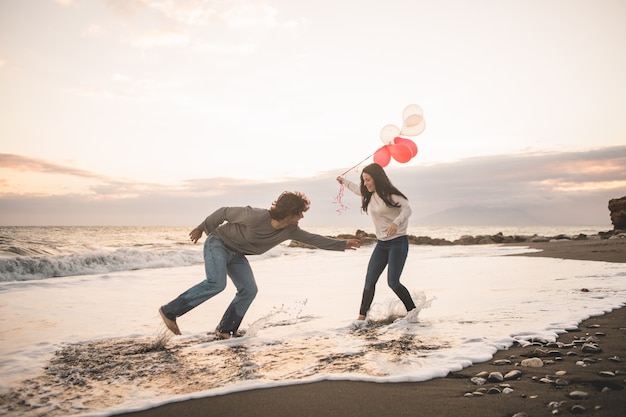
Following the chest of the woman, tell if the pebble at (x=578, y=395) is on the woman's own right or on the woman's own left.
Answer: on the woman's own left

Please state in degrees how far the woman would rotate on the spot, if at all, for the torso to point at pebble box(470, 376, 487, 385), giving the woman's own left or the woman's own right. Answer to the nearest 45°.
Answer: approximately 45° to the woman's own left

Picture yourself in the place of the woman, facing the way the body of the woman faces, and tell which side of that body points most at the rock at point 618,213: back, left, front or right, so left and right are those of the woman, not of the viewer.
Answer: back

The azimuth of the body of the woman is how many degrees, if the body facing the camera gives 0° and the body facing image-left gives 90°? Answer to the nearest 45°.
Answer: approximately 45°

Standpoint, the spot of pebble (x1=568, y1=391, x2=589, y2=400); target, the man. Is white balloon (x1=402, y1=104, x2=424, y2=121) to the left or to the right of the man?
right

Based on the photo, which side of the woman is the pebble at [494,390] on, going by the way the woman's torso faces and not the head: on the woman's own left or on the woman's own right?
on the woman's own left
